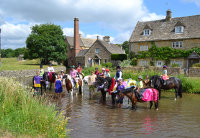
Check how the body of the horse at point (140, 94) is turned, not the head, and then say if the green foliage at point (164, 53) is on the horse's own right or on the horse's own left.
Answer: on the horse's own right

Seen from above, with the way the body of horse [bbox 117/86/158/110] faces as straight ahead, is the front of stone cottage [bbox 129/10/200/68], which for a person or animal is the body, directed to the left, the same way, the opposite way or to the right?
to the left

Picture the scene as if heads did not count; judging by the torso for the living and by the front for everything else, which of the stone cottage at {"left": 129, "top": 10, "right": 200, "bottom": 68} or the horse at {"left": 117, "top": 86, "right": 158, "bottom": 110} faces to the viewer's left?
the horse

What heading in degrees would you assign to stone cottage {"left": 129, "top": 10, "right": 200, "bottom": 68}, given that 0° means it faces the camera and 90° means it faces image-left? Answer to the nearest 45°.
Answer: approximately 0°

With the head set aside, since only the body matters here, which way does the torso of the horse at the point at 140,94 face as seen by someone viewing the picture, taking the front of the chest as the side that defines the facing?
to the viewer's left

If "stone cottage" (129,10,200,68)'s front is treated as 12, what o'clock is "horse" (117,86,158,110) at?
The horse is roughly at 12 o'clock from the stone cottage.

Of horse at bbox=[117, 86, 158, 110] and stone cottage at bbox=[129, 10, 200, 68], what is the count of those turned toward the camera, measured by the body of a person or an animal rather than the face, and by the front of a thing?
1

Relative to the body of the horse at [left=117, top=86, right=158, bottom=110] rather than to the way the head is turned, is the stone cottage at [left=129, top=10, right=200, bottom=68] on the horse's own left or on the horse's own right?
on the horse's own right
